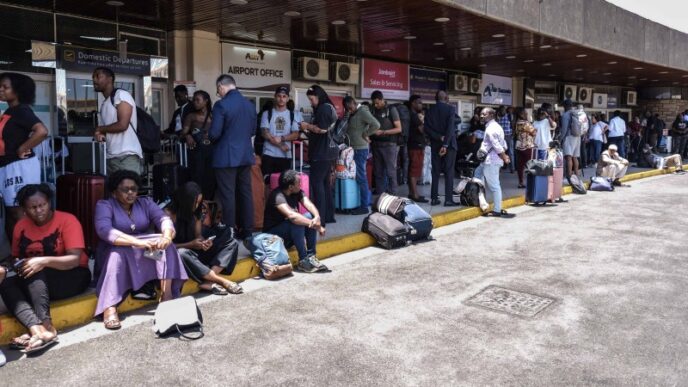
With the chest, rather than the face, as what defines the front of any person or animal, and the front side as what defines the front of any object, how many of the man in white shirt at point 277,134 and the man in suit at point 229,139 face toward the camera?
1

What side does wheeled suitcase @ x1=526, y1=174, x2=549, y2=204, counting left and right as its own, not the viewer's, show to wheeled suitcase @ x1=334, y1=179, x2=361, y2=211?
right

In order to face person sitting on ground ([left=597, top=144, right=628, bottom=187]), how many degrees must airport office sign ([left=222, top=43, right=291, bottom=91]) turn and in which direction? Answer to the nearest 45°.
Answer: approximately 45° to its left

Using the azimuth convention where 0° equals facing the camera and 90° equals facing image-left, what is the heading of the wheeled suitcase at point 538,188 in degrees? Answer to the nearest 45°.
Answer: approximately 315°

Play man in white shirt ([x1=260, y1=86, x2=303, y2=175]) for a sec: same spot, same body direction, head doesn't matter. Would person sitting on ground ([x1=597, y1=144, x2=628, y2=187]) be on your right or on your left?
on your left

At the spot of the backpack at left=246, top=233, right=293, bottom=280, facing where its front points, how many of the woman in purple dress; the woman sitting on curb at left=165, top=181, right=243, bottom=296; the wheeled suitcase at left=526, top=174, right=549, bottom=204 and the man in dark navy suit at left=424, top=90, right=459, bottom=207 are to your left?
2

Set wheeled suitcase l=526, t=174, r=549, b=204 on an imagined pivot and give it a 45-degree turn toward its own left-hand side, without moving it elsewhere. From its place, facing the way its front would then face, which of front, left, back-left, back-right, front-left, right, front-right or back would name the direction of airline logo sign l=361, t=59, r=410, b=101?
back-left

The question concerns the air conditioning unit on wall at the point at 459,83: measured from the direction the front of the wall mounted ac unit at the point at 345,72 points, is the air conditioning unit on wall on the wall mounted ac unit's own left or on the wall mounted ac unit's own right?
on the wall mounted ac unit's own left

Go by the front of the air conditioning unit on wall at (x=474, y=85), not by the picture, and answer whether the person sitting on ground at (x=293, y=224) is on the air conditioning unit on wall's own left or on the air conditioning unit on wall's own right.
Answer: on the air conditioning unit on wall's own right

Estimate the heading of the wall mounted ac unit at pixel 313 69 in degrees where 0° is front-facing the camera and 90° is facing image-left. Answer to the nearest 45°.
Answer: approximately 315°

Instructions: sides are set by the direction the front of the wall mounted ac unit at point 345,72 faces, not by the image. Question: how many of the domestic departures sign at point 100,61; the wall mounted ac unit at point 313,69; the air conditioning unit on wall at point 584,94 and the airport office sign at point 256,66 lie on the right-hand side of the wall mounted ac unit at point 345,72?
3

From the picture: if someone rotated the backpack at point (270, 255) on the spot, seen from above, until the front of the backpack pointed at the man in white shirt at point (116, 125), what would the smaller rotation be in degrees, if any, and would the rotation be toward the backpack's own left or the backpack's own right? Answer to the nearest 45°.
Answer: approximately 135° to the backpack's own right
